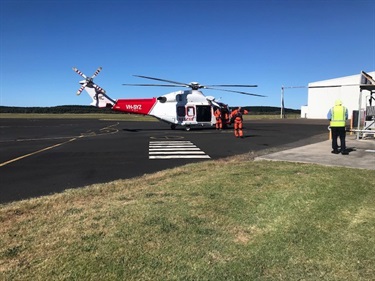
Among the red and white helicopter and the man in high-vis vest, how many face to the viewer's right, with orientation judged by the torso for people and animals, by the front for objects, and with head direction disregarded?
1

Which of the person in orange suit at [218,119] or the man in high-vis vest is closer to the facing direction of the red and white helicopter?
the person in orange suit

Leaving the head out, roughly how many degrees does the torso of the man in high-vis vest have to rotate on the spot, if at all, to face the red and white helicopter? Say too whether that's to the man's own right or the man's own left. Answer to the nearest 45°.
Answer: approximately 45° to the man's own left

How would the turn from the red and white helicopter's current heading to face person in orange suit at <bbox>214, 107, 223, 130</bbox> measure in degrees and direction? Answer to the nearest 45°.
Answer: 0° — it already faces them

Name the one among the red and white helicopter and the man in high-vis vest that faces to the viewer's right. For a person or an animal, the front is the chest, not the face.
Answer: the red and white helicopter

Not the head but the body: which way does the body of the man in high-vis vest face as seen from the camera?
away from the camera

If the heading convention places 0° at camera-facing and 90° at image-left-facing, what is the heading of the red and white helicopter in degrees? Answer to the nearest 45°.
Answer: approximately 270°
